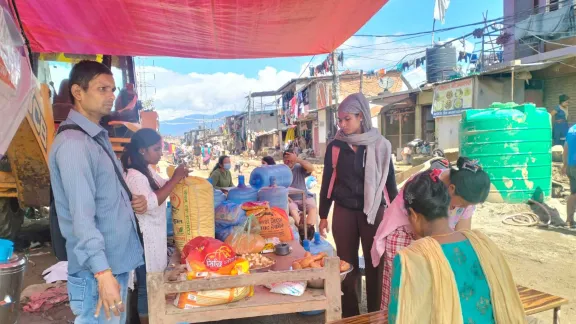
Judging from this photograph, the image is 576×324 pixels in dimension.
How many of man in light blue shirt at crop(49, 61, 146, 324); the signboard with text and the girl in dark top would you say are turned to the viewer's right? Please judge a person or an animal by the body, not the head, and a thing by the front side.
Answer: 1

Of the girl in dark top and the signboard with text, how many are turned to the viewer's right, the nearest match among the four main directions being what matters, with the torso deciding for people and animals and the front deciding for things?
0

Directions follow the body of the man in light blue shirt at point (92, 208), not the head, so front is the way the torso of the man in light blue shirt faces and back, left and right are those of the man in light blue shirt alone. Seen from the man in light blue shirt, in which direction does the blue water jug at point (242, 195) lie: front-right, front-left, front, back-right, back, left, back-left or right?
front-left

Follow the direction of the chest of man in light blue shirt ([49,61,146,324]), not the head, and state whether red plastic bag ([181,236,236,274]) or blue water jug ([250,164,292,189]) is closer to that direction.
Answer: the red plastic bag

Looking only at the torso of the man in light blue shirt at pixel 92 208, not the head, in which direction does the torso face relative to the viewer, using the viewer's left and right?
facing to the right of the viewer

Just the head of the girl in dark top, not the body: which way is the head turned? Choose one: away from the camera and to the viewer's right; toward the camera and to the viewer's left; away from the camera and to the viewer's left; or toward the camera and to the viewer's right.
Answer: toward the camera and to the viewer's left

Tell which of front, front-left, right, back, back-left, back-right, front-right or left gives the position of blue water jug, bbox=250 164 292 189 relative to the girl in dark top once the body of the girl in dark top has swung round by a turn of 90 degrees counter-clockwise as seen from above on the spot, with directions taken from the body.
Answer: back

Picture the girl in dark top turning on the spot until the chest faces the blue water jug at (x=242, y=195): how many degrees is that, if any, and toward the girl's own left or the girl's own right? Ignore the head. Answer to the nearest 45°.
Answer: approximately 45° to the girl's own right

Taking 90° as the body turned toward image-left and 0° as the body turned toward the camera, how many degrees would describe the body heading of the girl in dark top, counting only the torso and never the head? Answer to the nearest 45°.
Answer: approximately 45°

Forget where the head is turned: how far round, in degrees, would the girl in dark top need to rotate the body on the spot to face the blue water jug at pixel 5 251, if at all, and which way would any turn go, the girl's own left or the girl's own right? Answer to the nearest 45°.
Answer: approximately 45° to the girl's own right
